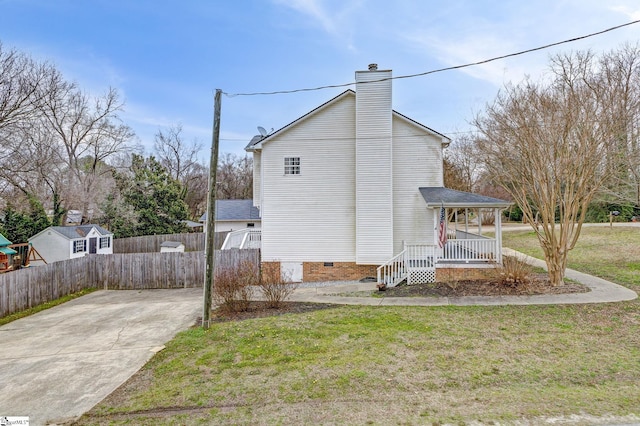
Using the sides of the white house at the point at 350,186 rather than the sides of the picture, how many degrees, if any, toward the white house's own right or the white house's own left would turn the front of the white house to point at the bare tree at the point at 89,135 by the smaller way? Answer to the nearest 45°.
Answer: approximately 135° to the white house's own left

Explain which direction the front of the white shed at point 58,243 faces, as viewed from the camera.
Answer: facing the viewer and to the right of the viewer

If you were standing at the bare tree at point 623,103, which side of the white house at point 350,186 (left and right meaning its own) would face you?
front

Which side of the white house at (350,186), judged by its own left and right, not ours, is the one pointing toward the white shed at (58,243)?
back

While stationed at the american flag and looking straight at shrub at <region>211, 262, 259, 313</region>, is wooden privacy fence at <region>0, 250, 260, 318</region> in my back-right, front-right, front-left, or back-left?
front-right

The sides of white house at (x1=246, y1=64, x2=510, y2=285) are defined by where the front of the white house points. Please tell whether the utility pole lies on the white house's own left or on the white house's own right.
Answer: on the white house's own right

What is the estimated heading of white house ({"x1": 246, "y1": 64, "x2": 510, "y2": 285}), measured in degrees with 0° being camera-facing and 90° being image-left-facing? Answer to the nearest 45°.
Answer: approximately 270°

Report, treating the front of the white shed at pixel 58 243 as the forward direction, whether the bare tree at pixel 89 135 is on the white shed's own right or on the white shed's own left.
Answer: on the white shed's own left

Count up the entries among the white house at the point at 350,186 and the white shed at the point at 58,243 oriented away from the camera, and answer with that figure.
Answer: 0

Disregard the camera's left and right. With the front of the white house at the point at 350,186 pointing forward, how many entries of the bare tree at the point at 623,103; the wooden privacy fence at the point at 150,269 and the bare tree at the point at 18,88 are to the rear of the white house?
2

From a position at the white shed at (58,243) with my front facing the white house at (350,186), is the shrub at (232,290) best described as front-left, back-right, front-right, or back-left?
front-right
